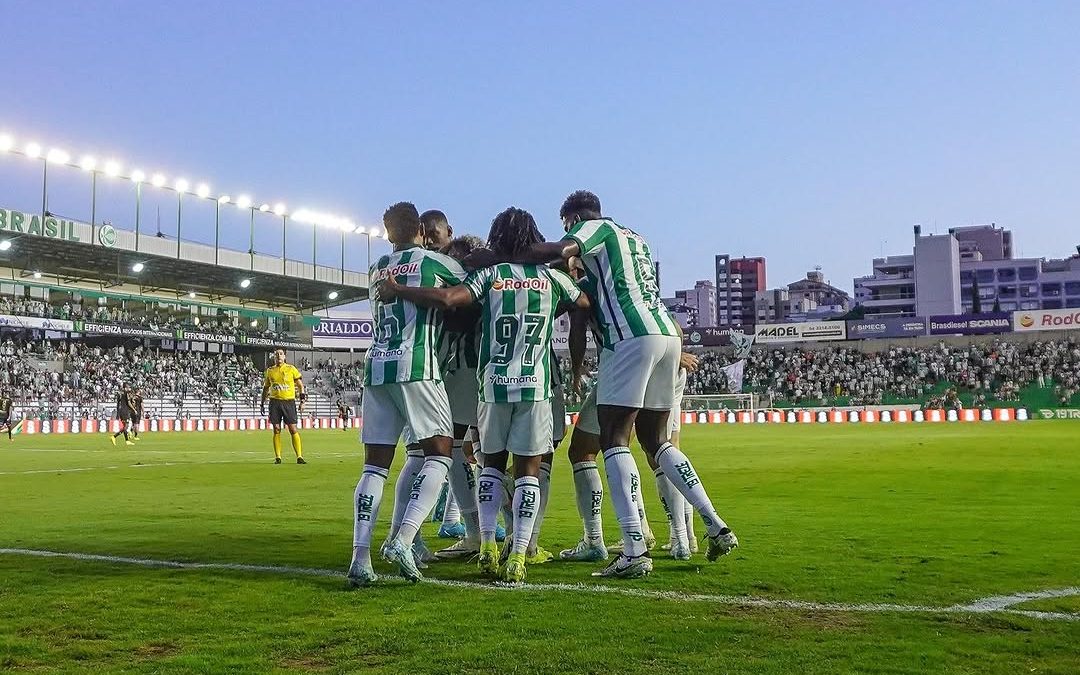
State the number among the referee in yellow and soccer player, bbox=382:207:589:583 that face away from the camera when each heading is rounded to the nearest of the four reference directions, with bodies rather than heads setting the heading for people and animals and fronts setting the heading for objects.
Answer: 1

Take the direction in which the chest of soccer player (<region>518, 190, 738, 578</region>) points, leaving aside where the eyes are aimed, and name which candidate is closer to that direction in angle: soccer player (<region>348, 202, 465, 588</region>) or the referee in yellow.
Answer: the referee in yellow

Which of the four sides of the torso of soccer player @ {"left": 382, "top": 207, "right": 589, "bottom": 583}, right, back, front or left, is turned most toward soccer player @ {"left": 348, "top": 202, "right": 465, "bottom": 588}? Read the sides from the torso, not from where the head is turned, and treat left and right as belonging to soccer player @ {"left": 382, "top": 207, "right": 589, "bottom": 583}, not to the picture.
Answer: left

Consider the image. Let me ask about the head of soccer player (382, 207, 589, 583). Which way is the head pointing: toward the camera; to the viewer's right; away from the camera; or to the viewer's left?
away from the camera

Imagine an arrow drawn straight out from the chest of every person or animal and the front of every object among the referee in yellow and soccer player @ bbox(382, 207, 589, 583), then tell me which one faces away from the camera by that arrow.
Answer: the soccer player

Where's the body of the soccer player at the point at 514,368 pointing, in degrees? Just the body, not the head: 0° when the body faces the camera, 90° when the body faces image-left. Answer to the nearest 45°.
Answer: approximately 180°

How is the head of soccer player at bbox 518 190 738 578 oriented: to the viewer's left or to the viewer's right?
to the viewer's left

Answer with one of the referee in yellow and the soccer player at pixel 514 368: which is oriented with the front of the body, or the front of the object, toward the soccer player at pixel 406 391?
the referee in yellow

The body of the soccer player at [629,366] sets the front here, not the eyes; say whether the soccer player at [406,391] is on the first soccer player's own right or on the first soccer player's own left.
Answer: on the first soccer player's own left

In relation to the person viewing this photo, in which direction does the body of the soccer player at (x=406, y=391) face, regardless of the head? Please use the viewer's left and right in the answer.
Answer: facing away from the viewer and to the right of the viewer

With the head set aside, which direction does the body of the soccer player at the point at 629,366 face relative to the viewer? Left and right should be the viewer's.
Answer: facing away from the viewer and to the left of the viewer

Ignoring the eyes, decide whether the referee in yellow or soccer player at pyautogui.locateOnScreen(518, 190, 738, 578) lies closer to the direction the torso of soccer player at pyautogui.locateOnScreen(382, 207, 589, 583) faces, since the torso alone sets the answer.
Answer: the referee in yellow
